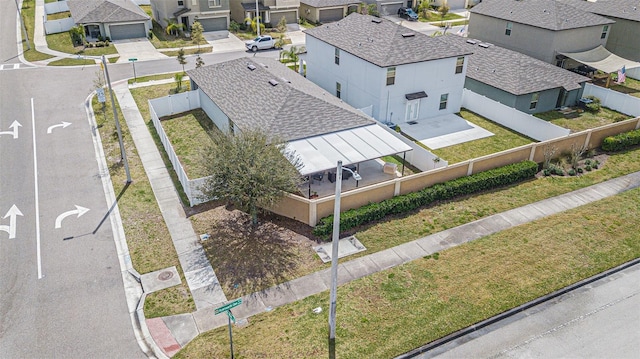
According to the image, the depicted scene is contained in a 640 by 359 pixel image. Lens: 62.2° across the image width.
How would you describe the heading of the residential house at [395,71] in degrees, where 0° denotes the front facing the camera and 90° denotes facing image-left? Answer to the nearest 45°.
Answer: approximately 135°

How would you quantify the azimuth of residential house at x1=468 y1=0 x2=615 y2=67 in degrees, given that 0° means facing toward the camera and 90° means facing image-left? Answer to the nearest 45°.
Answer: approximately 135°

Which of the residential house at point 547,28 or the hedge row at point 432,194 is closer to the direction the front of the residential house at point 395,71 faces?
the residential house

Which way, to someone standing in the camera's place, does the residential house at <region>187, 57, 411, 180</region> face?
facing away from the viewer and to the left of the viewer

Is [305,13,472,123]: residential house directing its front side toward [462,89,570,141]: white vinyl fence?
no

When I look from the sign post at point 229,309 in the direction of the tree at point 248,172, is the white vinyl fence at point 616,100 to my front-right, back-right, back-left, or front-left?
front-right

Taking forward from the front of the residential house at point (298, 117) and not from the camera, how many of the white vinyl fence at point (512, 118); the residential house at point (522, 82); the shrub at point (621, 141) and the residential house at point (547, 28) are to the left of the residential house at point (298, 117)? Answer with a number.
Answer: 0

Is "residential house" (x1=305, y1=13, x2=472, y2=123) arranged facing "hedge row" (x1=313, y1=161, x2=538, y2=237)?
no

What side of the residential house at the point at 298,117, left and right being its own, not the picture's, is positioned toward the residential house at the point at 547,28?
right

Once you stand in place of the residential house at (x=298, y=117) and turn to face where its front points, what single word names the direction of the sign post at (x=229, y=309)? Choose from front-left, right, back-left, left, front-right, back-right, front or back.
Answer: back-left

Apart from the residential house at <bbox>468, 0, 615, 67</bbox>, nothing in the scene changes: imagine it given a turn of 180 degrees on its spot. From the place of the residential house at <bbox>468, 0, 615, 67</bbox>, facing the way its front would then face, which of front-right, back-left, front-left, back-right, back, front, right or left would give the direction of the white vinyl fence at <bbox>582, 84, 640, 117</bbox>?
front

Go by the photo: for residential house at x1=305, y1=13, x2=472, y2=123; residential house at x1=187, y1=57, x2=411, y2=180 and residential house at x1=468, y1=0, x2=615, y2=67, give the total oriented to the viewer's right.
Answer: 0

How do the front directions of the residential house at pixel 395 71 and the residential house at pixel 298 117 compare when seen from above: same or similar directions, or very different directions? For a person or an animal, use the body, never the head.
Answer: same or similar directions

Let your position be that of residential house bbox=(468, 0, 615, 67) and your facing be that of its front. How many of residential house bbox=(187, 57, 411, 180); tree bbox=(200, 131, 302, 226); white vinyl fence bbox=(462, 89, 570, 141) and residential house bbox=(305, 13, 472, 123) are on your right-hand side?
0

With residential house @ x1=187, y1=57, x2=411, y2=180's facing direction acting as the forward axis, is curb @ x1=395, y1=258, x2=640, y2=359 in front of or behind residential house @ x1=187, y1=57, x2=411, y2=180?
behind

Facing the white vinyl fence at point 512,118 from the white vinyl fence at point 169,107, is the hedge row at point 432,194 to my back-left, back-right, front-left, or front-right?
front-right

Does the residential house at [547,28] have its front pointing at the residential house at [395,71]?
no
